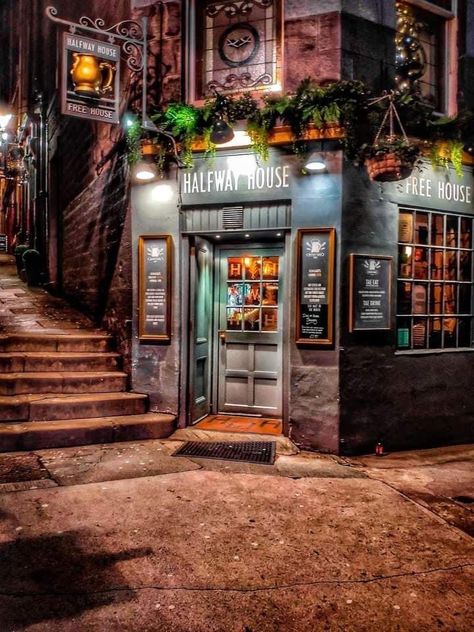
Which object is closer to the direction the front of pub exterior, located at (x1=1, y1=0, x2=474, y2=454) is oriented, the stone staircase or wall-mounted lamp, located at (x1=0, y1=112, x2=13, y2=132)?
the stone staircase

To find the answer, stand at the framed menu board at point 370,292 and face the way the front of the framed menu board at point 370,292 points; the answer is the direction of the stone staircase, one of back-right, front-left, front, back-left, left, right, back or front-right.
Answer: back-right

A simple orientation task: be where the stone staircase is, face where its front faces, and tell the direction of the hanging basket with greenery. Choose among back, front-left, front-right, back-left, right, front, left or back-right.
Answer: front-left

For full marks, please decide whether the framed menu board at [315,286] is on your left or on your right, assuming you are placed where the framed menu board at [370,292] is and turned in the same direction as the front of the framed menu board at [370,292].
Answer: on your right

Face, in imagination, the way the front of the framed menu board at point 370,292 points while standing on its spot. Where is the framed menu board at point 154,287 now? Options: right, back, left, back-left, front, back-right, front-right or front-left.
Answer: back-right

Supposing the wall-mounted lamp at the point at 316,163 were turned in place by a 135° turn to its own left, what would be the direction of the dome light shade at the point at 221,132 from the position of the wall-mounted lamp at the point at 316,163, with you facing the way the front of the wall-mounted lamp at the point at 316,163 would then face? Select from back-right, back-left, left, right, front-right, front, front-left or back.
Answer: back-left

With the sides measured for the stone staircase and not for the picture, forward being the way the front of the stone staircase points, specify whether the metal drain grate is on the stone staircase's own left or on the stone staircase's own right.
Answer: on the stone staircase's own left

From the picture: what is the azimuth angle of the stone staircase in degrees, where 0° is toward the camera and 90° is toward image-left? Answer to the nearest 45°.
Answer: approximately 0°
